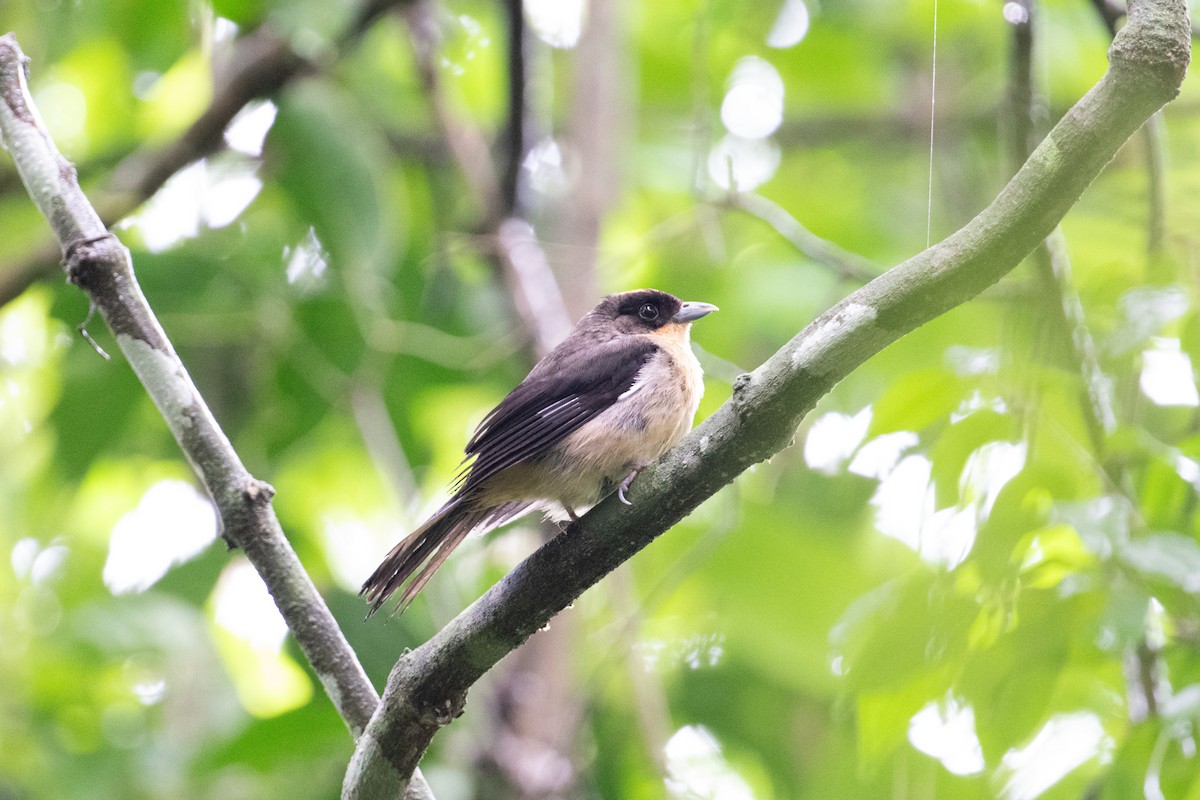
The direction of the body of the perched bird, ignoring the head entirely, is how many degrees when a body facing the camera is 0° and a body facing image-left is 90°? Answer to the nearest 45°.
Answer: approximately 270°
